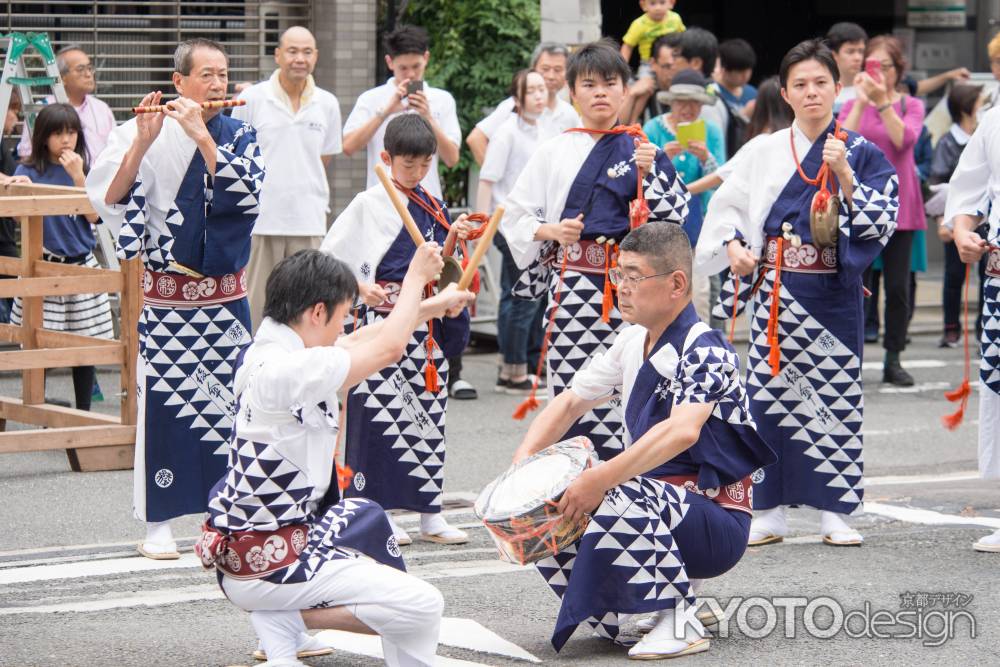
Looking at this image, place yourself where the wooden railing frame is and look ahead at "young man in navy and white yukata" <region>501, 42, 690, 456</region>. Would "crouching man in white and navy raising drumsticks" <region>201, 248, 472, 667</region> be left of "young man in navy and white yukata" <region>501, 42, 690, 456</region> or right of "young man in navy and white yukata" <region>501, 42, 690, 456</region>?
right

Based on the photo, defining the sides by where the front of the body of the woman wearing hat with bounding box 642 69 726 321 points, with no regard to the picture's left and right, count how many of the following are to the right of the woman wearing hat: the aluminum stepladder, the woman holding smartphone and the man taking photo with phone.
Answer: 2

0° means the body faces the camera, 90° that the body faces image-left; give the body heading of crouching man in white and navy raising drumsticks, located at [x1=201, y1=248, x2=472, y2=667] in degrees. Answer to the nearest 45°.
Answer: approximately 270°

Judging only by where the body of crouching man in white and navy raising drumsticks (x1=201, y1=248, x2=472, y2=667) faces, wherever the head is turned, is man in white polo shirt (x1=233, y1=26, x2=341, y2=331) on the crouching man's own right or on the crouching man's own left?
on the crouching man's own left

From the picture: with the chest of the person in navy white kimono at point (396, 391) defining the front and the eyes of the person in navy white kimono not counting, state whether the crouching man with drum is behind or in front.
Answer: in front

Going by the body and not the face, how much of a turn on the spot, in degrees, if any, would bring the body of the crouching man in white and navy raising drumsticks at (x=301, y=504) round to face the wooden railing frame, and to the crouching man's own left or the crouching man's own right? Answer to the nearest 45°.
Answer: approximately 90° to the crouching man's own left

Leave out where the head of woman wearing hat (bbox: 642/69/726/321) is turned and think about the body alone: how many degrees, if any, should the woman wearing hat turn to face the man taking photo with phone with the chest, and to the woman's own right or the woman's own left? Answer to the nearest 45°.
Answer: approximately 90° to the woman's own right
